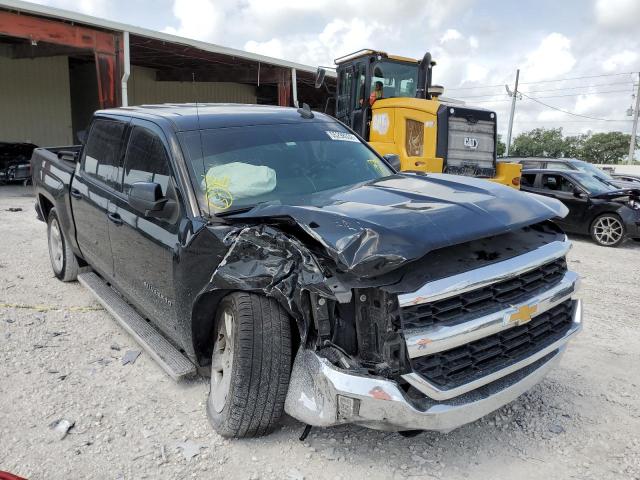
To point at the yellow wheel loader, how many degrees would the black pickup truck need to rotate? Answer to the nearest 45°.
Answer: approximately 135° to its left

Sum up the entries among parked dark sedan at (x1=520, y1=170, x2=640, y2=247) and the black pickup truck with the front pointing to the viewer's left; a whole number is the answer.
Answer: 0

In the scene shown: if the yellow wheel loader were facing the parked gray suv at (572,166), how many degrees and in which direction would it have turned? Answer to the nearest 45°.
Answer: approximately 90° to its right

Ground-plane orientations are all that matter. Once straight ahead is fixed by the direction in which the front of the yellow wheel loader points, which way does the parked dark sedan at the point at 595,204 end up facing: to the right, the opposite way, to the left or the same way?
the opposite way

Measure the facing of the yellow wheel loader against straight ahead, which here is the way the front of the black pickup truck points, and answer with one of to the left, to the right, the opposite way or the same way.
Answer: the opposite way

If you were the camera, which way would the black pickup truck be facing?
facing the viewer and to the right of the viewer

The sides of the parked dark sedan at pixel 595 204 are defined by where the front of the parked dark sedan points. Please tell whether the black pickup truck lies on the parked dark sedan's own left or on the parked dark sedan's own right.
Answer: on the parked dark sedan's own right

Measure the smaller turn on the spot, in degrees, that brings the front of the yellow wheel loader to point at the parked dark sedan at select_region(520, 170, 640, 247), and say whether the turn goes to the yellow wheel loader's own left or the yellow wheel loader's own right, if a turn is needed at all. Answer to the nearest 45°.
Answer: approximately 135° to the yellow wheel loader's own right

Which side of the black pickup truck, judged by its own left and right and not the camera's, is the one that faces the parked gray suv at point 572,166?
left

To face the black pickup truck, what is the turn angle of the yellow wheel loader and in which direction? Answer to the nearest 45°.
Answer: approximately 135° to its left

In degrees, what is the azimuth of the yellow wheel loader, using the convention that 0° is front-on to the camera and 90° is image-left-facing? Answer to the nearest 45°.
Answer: approximately 135°

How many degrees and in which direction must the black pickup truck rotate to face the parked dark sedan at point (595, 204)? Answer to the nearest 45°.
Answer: approximately 90° to its left

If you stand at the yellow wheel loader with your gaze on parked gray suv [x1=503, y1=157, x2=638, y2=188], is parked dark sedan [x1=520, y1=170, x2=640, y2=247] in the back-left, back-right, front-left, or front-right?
front-right

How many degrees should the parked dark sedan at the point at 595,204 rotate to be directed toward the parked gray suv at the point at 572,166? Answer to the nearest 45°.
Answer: approximately 135° to its left
